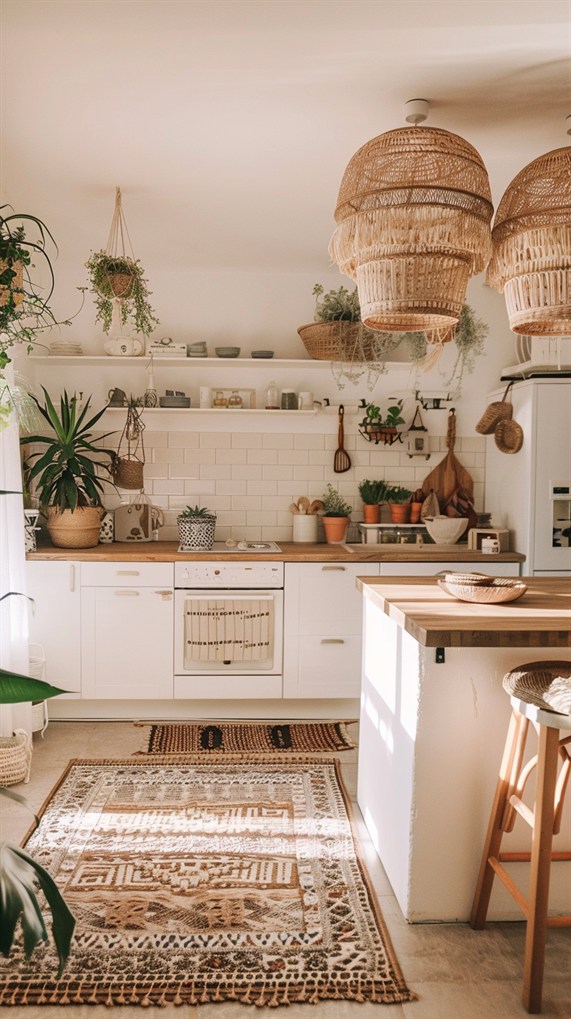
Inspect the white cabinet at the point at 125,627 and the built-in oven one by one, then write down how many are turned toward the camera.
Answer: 2

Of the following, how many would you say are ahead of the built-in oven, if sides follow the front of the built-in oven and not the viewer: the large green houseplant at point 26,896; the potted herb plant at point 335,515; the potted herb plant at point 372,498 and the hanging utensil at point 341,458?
1

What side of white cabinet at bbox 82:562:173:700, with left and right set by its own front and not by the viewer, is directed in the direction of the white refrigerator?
left

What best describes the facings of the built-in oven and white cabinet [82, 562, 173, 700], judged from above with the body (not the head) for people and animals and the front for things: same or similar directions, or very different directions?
same or similar directions

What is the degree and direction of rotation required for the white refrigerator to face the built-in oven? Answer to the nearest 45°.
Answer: approximately 90° to its right

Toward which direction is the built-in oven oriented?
toward the camera

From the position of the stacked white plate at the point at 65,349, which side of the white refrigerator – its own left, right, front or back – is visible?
right

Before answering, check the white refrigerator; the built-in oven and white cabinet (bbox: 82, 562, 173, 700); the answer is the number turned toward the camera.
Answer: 3

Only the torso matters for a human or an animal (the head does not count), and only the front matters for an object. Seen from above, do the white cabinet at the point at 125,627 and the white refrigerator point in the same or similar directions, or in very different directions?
same or similar directions

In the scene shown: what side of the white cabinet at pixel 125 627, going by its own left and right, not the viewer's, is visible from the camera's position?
front

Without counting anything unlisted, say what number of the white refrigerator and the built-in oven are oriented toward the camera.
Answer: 2

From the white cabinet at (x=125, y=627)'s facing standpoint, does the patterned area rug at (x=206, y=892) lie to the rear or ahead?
ahead
